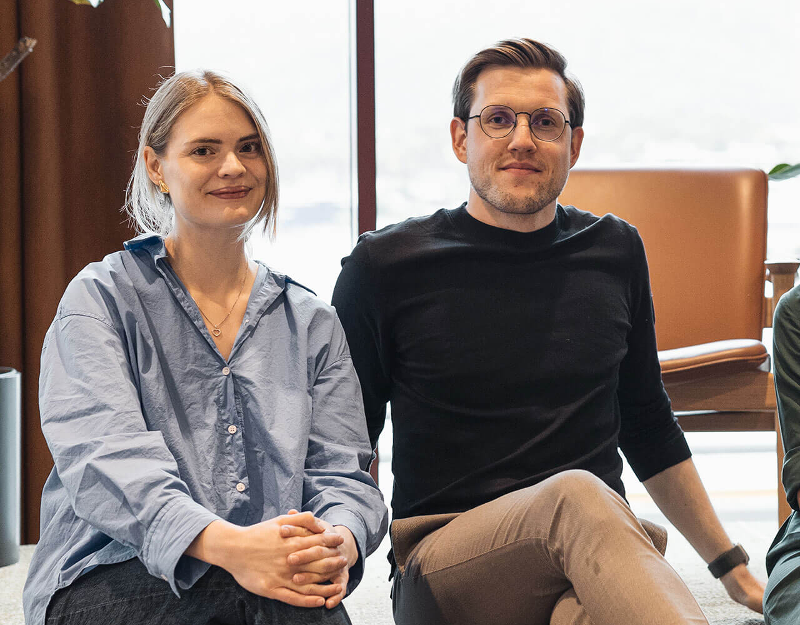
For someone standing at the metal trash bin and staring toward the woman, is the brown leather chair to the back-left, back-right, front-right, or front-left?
front-left

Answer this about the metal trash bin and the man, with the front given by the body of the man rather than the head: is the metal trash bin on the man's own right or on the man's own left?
on the man's own right

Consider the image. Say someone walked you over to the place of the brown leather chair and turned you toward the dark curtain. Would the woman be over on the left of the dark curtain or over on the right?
left

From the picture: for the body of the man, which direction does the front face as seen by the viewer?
toward the camera

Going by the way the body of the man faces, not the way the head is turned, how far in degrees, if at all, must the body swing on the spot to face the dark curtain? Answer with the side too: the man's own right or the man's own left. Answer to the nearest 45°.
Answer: approximately 135° to the man's own right

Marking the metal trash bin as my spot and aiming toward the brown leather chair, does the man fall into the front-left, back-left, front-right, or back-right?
front-right
